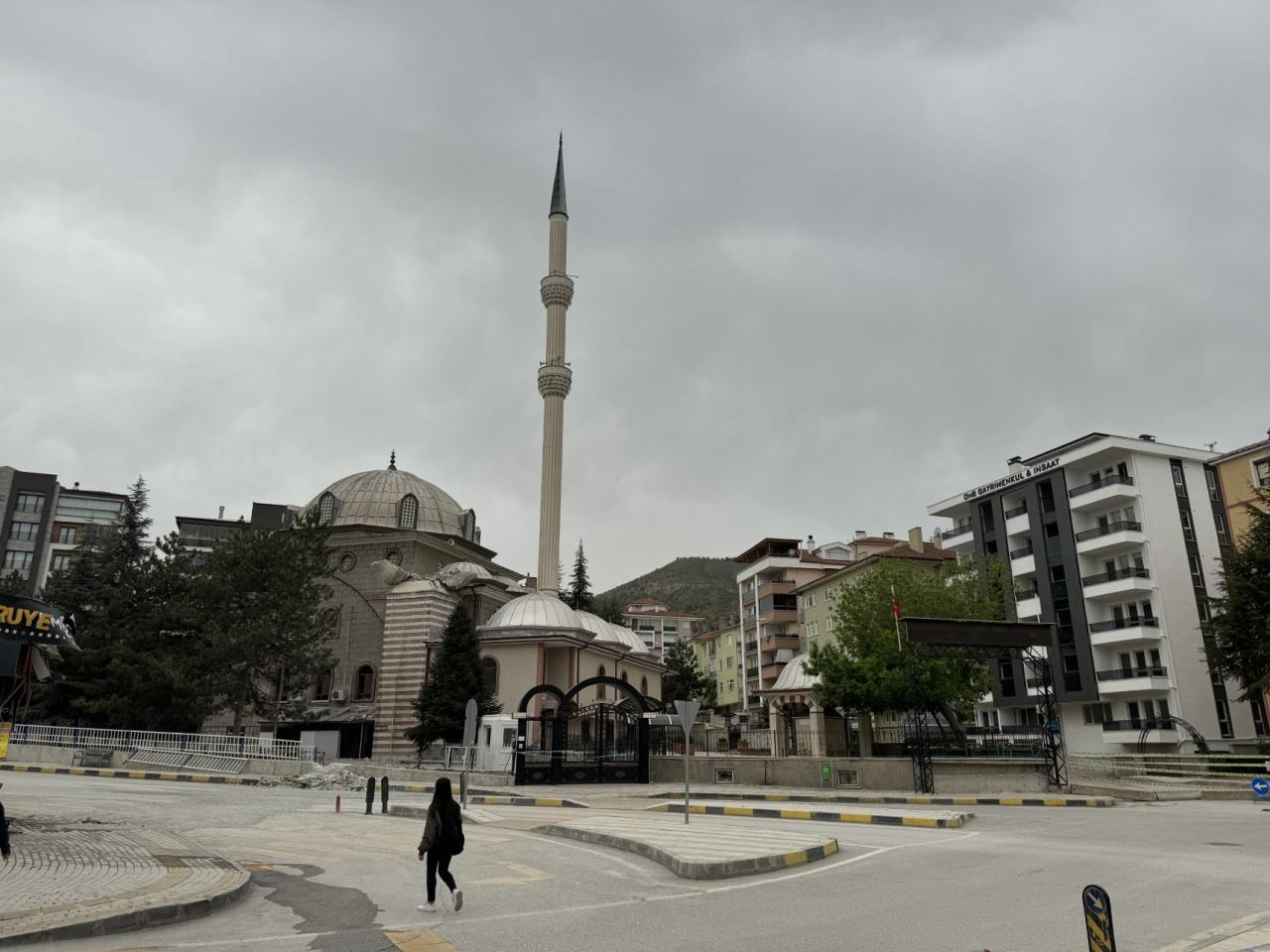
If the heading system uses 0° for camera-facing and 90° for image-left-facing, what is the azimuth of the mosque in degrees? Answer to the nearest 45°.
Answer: approximately 315°

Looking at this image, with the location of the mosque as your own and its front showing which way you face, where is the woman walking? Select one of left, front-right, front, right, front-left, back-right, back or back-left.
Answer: front-right

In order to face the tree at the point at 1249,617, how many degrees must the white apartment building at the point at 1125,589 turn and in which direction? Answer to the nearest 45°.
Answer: approximately 45° to its left

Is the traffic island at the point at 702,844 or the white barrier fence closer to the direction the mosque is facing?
the traffic island

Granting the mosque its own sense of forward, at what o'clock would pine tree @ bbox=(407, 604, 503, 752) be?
The pine tree is roughly at 3 o'clock from the mosque.

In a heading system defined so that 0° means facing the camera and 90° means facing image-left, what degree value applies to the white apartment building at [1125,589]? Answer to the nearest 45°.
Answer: approximately 45°

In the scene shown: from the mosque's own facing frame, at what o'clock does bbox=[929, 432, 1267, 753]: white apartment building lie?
The white apartment building is roughly at 11 o'clock from the mosque.
